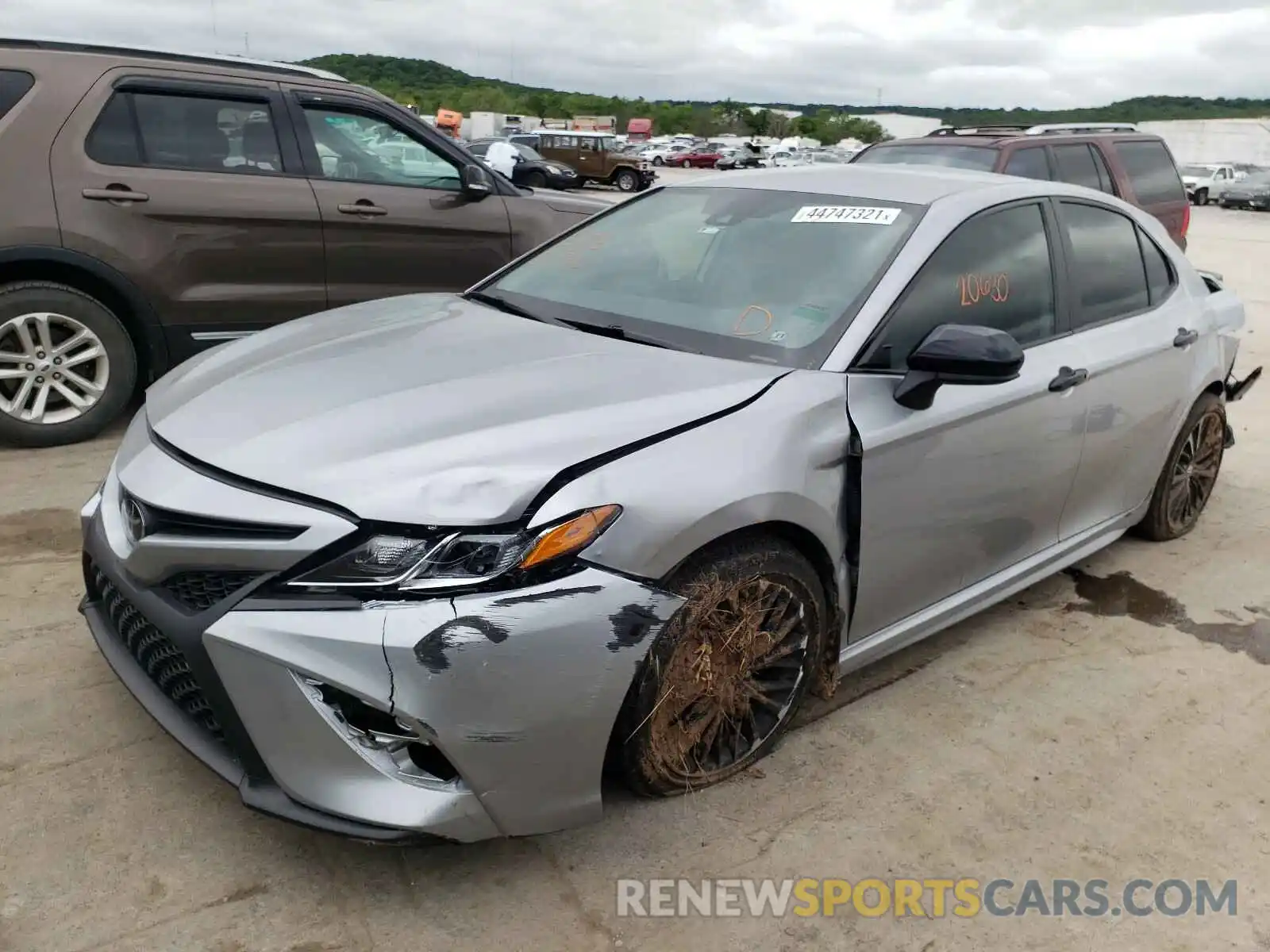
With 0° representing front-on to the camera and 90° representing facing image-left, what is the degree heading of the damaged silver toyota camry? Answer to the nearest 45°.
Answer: approximately 45°

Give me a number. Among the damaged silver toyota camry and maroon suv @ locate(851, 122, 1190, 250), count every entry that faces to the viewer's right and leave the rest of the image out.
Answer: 0

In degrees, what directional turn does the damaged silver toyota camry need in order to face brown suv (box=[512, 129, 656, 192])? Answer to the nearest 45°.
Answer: approximately 135° to its right

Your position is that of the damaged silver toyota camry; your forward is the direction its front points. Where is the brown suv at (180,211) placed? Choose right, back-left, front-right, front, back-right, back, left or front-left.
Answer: right

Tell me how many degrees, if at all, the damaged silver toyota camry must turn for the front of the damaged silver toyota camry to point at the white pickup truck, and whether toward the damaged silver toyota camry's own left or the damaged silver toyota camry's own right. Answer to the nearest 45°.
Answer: approximately 180°

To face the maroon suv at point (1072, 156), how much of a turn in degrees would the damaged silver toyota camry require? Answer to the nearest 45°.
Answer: approximately 180°
